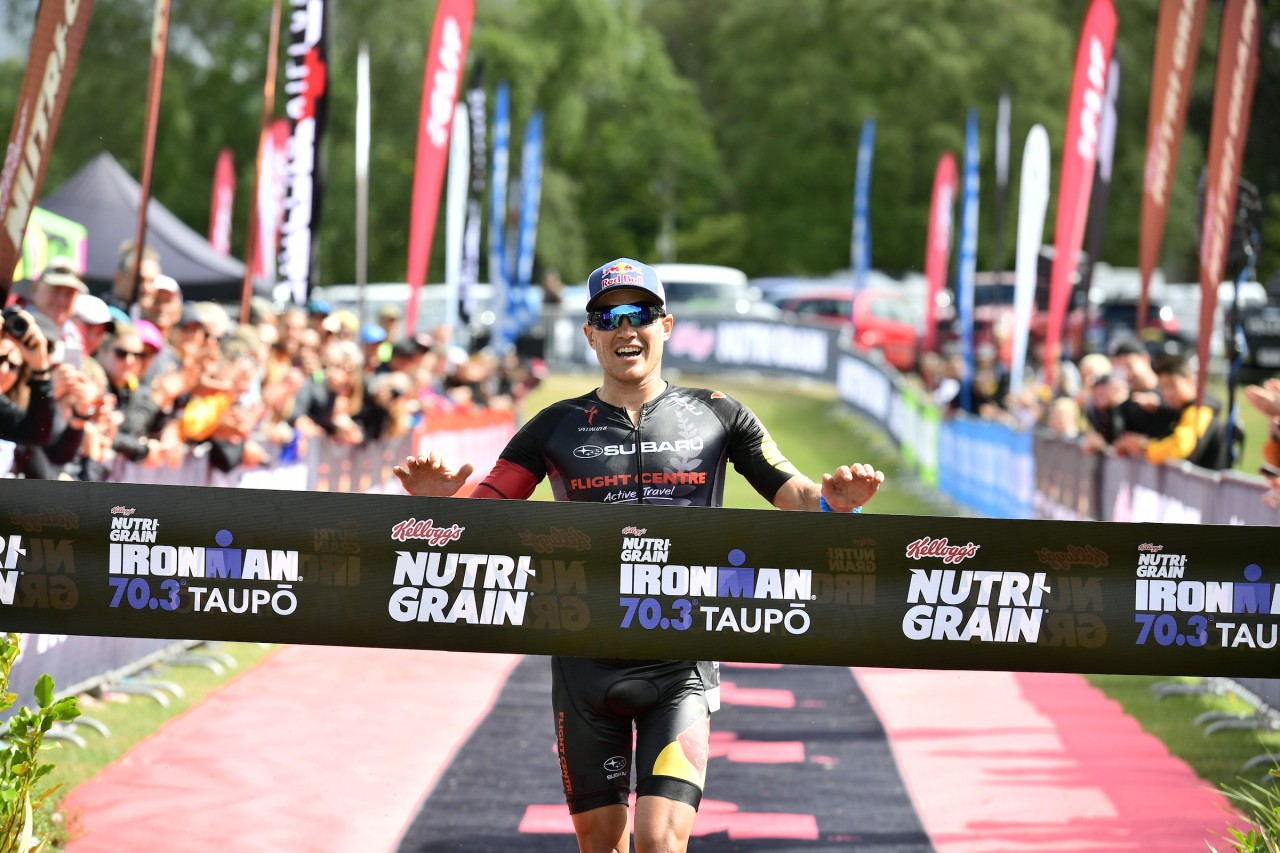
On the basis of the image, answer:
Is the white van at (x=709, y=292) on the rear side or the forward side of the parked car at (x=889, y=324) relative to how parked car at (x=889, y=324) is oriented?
on the rear side

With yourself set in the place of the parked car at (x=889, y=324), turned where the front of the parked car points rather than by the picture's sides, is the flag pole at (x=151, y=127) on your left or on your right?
on your right

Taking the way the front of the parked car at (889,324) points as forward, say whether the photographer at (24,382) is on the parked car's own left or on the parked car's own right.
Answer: on the parked car's own right

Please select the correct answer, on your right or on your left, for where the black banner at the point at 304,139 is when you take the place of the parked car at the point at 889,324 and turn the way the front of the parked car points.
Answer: on your right

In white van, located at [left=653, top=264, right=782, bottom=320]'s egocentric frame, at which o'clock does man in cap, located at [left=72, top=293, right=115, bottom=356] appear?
The man in cap is roughly at 3 o'clock from the white van.

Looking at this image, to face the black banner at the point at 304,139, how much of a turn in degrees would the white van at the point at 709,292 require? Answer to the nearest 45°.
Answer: approximately 90° to its right

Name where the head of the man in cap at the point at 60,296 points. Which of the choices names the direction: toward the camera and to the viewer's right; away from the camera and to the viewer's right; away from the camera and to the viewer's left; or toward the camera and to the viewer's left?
toward the camera and to the viewer's right
